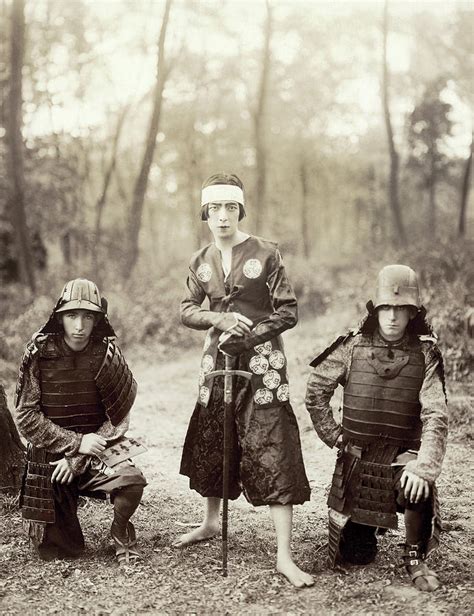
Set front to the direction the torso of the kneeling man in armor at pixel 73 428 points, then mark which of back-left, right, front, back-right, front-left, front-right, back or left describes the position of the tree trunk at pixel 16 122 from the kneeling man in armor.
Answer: back

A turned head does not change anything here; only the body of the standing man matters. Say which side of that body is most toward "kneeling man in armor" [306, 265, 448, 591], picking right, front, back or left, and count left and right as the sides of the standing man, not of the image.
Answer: left

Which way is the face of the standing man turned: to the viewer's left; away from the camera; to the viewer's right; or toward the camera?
toward the camera

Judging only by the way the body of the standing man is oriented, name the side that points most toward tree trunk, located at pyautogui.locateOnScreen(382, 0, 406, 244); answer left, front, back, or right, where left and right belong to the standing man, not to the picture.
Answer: back

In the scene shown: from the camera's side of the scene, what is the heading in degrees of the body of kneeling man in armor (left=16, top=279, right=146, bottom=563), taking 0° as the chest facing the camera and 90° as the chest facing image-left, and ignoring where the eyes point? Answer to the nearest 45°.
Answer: approximately 0°

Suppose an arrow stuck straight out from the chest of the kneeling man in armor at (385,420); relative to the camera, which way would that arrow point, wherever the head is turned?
toward the camera

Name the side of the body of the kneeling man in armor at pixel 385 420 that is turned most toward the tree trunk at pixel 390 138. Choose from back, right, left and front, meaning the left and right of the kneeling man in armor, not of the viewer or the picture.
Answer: back

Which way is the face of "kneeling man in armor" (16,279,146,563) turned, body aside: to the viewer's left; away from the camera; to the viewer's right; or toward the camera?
toward the camera

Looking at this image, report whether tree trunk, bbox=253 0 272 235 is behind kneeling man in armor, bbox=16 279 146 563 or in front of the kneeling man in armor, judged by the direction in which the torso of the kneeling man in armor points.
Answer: behind

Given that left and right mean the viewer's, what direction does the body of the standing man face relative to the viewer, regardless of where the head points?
facing the viewer

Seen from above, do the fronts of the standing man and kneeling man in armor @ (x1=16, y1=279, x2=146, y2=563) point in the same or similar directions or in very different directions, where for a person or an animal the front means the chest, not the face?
same or similar directions

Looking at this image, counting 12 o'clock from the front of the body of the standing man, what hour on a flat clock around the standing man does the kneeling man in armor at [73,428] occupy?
The kneeling man in armor is roughly at 3 o'clock from the standing man.

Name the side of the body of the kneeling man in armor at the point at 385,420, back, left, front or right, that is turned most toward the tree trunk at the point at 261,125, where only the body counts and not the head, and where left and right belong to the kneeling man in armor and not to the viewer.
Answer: back
